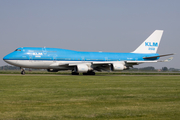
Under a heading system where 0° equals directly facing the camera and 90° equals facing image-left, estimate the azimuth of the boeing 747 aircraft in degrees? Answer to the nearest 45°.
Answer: approximately 90°
